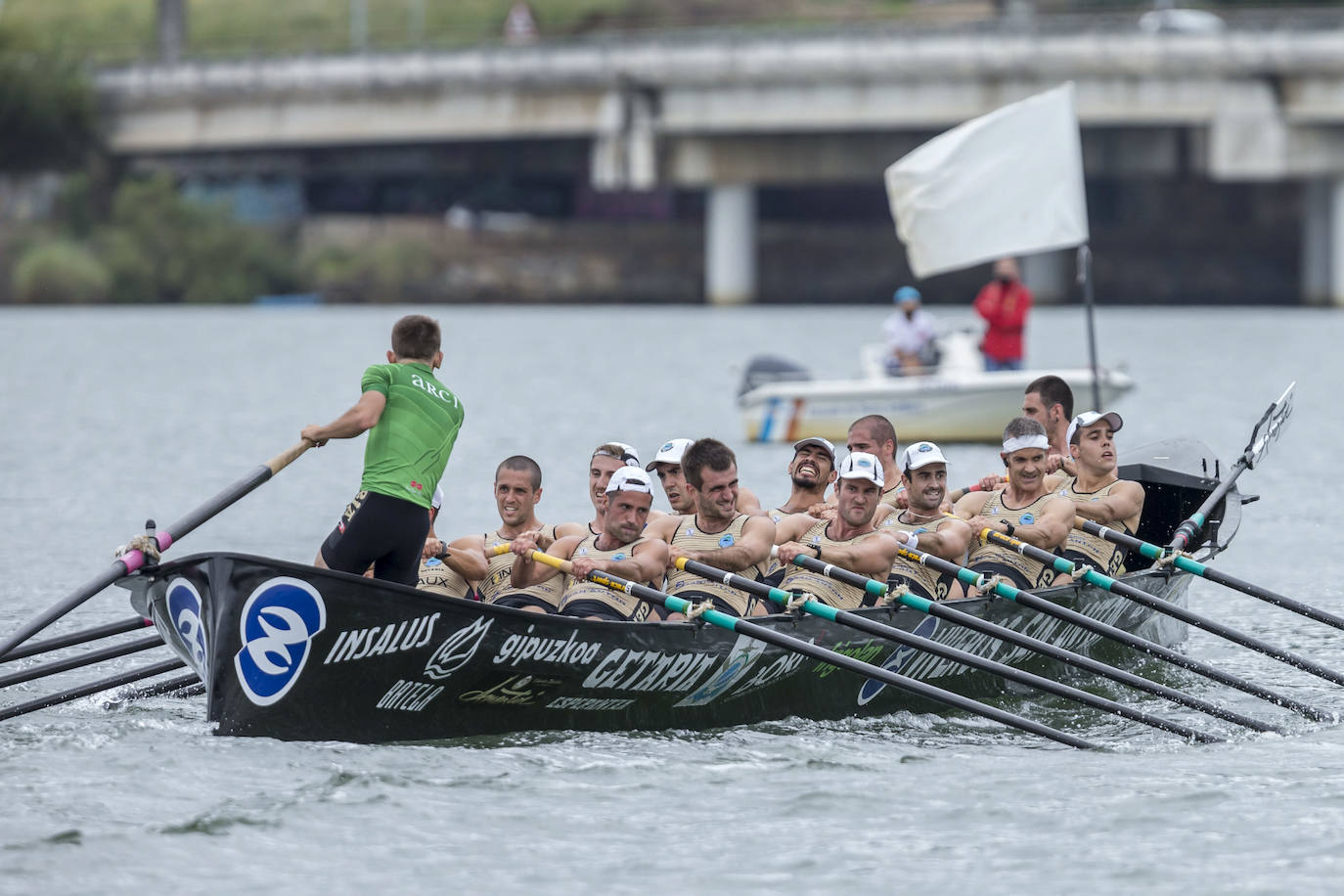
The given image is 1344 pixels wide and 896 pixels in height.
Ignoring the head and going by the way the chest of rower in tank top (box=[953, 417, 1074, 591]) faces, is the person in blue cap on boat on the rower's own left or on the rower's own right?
on the rower's own right

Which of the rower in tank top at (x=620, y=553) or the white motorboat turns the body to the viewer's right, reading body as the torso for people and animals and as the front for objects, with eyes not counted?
the white motorboat

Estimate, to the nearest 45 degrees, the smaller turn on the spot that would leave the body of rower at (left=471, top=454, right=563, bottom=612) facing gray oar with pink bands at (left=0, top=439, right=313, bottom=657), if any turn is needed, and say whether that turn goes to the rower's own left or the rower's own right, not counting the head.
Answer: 0° — they already face it

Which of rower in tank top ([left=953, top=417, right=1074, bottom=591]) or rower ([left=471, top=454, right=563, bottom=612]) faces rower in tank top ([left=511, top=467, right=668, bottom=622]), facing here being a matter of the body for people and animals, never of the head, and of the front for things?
rower in tank top ([left=953, top=417, right=1074, bottom=591])

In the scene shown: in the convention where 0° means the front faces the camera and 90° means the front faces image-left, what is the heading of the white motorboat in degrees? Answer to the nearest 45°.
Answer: approximately 270°

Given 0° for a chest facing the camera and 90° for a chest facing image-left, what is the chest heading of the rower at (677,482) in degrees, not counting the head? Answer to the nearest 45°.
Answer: approximately 45°

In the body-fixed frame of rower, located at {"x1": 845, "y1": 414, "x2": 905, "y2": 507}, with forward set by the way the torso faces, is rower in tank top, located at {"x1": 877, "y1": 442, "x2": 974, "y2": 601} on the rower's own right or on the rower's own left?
on the rower's own left

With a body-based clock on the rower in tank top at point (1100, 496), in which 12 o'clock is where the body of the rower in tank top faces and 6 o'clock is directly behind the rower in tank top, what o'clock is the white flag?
The white flag is roughly at 4 o'clock from the rower in tank top.

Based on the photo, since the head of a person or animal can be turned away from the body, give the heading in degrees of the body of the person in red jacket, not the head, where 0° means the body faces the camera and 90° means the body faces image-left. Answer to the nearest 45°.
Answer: approximately 0°

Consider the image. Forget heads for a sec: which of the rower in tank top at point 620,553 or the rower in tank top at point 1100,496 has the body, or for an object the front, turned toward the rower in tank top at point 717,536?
the rower in tank top at point 1100,496
